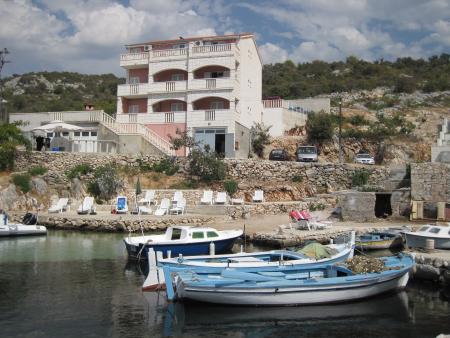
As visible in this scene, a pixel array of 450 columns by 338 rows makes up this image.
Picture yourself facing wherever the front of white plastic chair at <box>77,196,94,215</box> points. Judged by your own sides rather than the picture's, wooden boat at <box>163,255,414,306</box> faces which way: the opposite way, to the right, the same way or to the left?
to the left

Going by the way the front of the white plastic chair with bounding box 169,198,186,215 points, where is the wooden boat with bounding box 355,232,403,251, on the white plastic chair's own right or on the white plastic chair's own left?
on the white plastic chair's own left

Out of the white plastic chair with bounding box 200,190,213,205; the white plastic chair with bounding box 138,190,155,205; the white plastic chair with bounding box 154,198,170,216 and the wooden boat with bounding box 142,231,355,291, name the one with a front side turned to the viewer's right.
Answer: the wooden boat

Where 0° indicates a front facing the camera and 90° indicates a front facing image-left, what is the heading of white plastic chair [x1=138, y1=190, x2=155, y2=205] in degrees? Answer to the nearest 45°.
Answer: approximately 45°

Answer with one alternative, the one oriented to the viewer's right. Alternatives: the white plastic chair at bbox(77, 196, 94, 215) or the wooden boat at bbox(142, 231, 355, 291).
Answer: the wooden boat

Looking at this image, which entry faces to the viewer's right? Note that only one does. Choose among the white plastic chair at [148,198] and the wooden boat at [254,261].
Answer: the wooden boat

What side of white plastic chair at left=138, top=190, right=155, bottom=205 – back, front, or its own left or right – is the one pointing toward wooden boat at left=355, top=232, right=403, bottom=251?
left

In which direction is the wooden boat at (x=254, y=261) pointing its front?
to the viewer's right

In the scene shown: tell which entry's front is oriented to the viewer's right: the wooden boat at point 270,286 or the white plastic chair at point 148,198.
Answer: the wooden boat

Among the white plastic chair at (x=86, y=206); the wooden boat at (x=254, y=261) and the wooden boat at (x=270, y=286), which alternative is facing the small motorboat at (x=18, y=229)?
the white plastic chair

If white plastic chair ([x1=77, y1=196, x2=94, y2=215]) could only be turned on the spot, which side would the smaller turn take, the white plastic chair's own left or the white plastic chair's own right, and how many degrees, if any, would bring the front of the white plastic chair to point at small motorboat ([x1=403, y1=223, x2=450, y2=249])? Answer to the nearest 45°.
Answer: approximately 90° to the white plastic chair's own left

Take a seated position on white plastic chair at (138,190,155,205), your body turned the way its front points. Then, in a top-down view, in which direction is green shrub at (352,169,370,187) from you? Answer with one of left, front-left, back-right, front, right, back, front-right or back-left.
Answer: back-left
